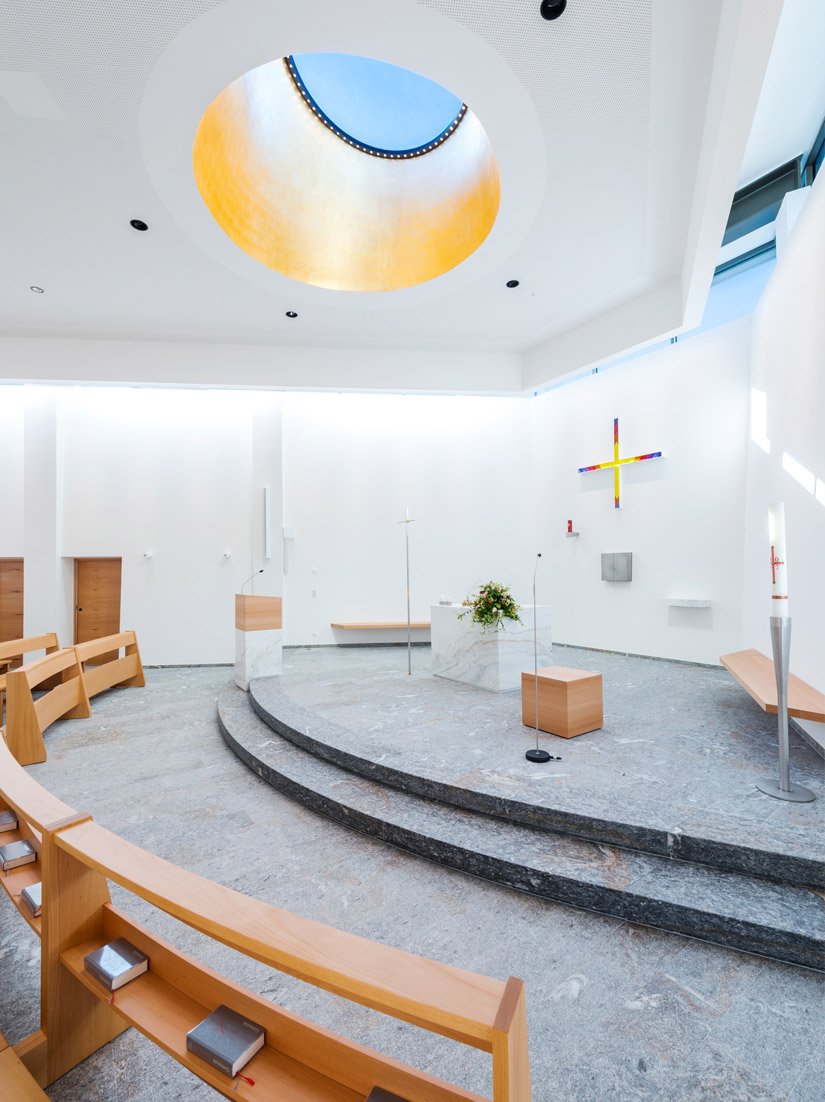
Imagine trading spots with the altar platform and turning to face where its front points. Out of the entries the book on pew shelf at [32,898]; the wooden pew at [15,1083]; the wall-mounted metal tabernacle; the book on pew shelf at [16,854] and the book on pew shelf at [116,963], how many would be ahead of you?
4

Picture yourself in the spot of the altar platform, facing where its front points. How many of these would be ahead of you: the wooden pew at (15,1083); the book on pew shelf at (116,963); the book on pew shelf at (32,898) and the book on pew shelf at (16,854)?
4

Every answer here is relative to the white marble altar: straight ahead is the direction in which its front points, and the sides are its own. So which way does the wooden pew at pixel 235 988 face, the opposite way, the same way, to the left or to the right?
the opposite way

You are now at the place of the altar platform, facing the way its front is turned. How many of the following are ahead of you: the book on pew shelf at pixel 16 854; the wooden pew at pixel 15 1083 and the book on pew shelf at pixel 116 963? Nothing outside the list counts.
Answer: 3

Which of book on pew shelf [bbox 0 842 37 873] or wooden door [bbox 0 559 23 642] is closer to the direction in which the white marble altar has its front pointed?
the book on pew shelf

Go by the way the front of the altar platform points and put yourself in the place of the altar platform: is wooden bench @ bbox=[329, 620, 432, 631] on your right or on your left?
on your right

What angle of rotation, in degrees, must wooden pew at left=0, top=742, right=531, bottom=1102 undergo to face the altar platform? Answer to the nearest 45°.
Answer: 0° — it already faces it

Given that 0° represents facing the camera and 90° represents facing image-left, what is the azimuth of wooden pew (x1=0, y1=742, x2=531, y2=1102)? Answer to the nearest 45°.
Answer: approximately 225°

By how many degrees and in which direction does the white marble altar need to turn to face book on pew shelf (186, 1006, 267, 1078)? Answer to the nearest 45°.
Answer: approximately 45° to its left

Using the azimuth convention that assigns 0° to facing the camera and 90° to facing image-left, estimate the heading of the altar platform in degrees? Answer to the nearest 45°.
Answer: approximately 45°

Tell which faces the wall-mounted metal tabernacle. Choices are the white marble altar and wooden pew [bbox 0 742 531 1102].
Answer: the wooden pew

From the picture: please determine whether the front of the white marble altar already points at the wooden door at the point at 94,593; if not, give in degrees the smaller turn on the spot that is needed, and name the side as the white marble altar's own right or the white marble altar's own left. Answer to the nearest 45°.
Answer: approximately 45° to the white marble altar's own right
